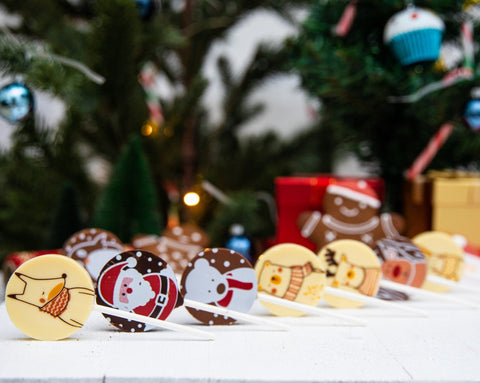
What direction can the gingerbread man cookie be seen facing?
toward the camera
